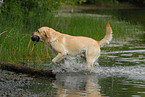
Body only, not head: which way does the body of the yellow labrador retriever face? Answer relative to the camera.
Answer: to the viewer's left

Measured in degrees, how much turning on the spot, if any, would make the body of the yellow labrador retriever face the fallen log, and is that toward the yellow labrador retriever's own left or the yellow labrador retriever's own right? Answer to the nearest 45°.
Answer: approximately 45° to the yellow labrador retriever's own left
